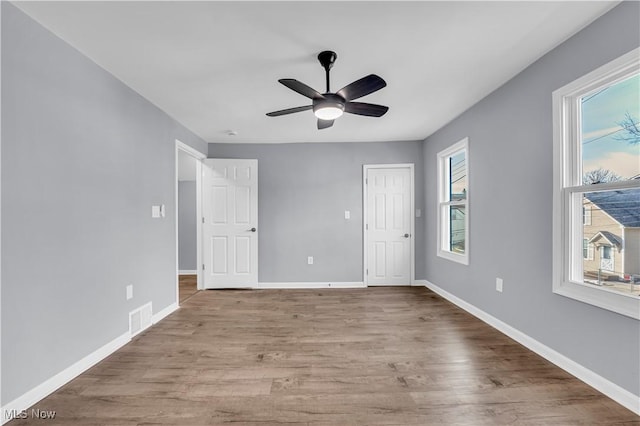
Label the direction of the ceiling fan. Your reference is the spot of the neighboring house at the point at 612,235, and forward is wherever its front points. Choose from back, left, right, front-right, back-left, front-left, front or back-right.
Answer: front

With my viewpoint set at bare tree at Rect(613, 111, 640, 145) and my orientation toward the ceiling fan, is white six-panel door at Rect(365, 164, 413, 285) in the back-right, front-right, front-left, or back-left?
front-right

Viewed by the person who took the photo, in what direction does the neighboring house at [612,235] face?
facing the viewer and to the left of the viewer
